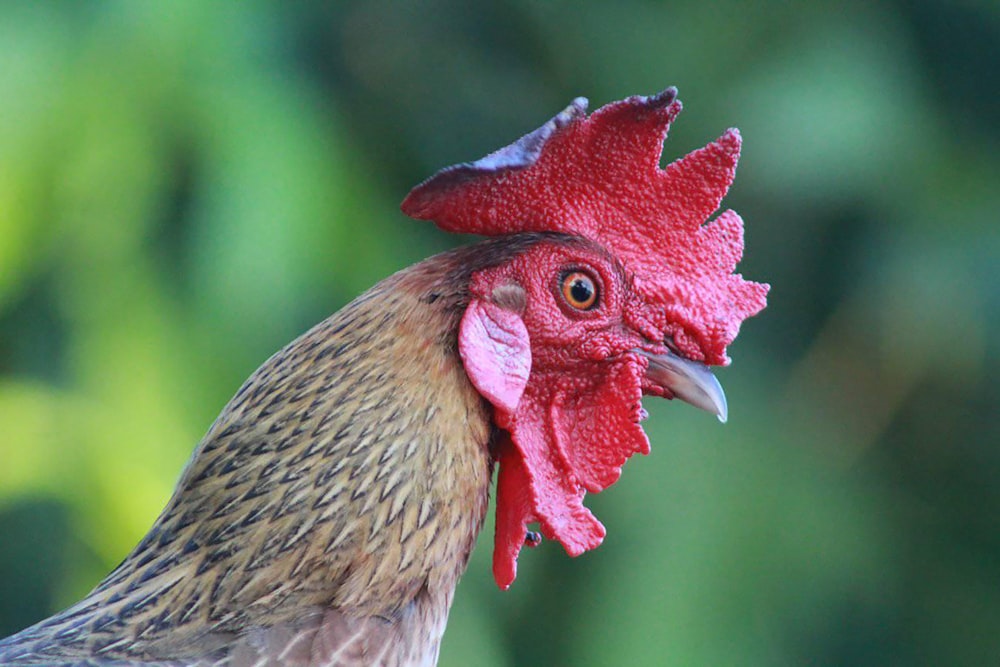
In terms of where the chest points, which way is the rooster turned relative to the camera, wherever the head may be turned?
to the viewer's right
